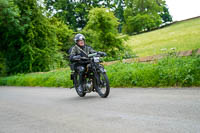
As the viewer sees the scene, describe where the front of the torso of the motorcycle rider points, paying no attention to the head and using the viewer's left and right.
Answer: facing the viewer and to the right of the viewer

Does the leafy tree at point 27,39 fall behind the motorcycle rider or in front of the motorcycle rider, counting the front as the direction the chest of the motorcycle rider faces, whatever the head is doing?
behind

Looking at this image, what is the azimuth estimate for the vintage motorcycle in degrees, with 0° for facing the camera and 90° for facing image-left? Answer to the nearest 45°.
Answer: approximately 315°

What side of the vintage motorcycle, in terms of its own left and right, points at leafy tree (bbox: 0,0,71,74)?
back

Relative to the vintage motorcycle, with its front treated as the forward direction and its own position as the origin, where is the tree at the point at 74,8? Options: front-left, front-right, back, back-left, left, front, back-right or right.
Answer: back-left

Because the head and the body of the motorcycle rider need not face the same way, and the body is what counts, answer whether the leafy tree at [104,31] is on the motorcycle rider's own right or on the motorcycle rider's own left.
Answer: on the motorcycle rider's own left

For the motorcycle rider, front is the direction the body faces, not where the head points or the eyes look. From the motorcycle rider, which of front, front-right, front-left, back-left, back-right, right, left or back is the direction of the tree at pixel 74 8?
back-left

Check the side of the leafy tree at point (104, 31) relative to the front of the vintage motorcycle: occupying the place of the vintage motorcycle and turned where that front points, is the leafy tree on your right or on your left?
on your left
